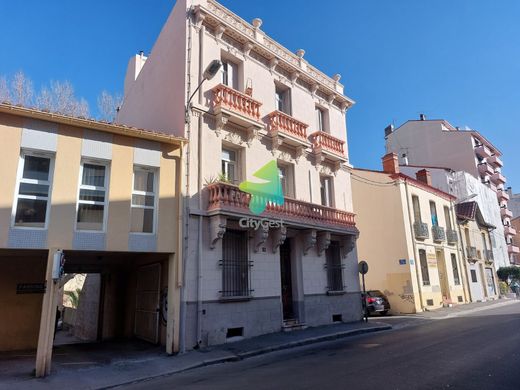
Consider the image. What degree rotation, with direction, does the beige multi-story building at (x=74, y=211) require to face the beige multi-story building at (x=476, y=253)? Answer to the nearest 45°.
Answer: approximately 45° to its left

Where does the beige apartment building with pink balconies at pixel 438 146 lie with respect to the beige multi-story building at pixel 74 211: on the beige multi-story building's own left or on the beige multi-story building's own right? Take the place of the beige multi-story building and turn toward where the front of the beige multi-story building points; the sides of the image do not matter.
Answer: on the beige multi-story building's own left

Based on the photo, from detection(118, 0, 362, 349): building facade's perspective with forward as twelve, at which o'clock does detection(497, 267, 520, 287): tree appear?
The tree is roughly at 9 o'clock from the building facade.

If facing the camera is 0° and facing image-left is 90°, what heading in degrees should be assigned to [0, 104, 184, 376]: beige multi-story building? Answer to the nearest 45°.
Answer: approximately 315°

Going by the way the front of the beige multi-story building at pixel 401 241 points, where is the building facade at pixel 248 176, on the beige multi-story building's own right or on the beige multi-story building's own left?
on the beige multi-story building's own right

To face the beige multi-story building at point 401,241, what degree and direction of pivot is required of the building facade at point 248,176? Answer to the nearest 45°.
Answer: approximately 90° to its left

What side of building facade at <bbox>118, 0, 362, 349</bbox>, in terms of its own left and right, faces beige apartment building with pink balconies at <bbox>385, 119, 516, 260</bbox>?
left

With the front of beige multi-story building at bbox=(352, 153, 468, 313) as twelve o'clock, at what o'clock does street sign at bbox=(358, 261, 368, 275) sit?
The street sign is roughly at 2 o'clock from the beige multi-story building.
